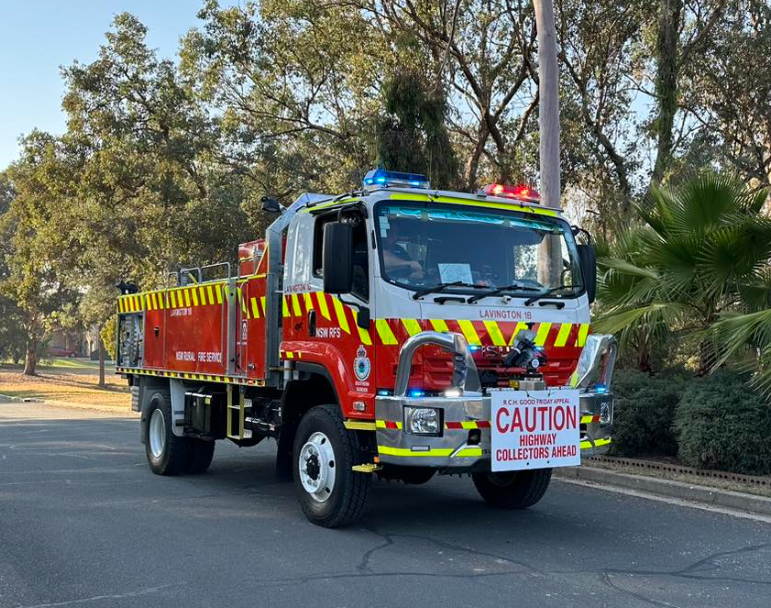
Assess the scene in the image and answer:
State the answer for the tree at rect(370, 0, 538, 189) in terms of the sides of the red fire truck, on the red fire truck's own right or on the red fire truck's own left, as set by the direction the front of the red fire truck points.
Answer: on the red fire truck's own left

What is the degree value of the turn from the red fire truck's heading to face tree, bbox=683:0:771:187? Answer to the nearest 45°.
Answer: approximately 90° to its left

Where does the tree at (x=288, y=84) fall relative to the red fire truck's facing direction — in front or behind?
behind

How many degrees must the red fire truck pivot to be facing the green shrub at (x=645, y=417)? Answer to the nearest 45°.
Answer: approximately 90° to its left

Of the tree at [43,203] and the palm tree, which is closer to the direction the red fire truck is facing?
the palm tree

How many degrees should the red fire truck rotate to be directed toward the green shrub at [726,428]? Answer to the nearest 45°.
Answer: approximately 90° to its left

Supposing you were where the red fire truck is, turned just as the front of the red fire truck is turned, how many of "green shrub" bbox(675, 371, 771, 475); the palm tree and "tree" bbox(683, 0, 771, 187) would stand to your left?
3

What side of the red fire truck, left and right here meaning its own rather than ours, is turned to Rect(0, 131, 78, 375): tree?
back

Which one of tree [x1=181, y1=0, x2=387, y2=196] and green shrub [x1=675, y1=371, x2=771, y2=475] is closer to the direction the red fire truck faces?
the green shrub

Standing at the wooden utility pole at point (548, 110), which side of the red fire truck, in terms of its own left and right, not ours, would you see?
left

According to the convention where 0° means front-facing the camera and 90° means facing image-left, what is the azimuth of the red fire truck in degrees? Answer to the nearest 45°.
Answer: approximately 315°

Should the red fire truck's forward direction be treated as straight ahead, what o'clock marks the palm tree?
The palm tree is roughly at 9 o'clock from the red fire truck.
